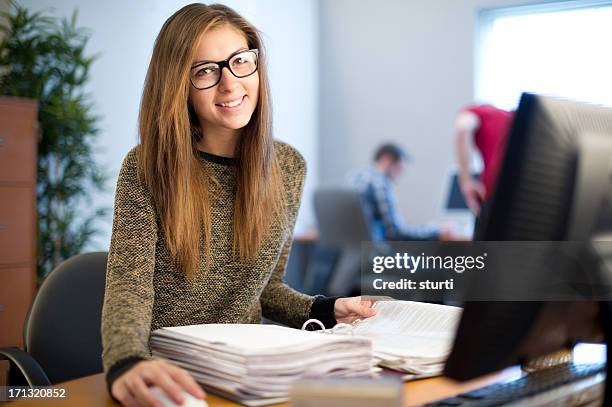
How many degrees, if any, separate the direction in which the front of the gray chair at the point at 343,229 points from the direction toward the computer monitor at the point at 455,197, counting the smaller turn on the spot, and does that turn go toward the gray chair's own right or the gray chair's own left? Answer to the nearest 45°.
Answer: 0° — it already faces it

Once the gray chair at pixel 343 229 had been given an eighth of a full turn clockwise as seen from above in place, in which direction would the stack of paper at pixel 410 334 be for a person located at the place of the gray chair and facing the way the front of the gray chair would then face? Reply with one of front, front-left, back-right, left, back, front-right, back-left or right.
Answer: right

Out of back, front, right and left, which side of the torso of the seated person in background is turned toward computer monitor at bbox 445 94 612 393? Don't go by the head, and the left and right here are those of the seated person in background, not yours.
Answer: right

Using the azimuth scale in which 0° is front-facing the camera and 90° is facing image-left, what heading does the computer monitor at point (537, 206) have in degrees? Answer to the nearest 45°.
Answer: approximately 135°

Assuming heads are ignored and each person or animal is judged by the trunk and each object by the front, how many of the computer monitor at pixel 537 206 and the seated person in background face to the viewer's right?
1

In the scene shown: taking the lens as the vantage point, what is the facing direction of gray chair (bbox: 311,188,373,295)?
facing away from the viewer and to the right of the viewer

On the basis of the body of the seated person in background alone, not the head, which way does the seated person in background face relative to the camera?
to the viewer's right

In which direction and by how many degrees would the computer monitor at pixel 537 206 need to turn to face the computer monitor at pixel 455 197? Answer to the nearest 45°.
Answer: approximately 45° to its right

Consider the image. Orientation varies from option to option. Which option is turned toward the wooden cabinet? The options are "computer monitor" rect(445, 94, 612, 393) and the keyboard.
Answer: the computer monitor

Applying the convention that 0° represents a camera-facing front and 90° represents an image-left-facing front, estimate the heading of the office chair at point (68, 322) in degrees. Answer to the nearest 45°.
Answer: approximately 315°

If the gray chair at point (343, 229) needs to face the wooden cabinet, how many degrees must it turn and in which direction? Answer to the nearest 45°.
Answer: approximately 180°

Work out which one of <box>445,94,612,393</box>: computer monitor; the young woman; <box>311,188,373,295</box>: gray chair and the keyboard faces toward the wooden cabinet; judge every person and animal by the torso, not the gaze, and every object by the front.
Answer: the computer monitor
